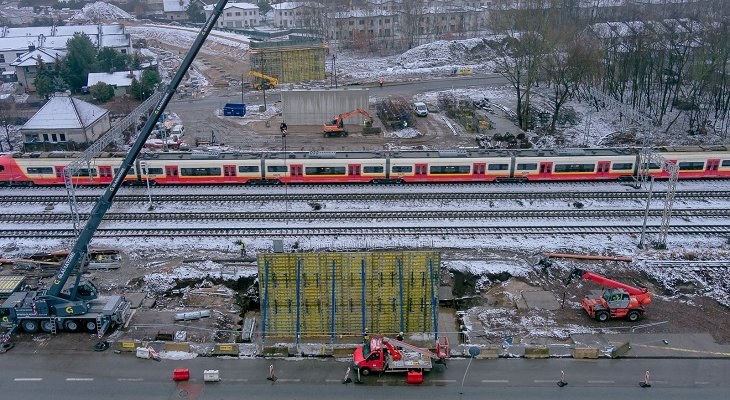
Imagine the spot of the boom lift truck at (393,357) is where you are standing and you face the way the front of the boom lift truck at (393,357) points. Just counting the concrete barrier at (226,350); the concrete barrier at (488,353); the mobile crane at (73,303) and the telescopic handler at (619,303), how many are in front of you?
2

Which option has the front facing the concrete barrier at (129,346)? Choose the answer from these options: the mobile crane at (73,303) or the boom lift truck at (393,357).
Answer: the boom lift truck at (393,357)

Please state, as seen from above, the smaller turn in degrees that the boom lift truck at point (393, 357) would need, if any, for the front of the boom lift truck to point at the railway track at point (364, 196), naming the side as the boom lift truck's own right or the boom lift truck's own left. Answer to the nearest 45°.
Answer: approximately 90° to the boom lift truck's own right

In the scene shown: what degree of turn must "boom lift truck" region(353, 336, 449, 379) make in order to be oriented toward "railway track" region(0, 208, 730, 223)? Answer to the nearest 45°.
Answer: approximately 90° to its right

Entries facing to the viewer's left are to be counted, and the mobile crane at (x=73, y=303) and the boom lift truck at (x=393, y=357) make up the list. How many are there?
2

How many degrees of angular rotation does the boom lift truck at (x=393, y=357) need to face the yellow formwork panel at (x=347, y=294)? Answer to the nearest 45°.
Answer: approximately 45° to its right

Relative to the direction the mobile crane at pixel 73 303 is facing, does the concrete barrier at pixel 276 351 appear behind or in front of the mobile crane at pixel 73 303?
behind

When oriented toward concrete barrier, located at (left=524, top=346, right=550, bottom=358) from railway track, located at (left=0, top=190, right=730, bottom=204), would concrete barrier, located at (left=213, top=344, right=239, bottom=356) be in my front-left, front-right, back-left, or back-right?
front-right

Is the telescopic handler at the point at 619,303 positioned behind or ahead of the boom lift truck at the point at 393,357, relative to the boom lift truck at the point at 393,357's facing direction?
behind

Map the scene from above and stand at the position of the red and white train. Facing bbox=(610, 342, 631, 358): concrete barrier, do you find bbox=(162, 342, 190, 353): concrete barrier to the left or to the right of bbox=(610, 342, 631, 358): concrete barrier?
right

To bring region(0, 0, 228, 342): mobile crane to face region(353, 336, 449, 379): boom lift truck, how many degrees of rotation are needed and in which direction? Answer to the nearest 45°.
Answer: approximately 135° to its left

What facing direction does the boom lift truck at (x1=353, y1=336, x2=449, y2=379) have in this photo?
to the viewer's left

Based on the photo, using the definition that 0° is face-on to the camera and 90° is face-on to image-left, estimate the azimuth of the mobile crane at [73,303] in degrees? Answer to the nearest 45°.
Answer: approximately 90°

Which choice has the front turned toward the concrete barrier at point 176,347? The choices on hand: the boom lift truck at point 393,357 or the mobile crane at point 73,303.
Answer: the boom lift truck at point 393,357

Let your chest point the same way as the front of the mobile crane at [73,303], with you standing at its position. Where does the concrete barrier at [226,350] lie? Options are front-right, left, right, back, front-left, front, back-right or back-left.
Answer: back-left

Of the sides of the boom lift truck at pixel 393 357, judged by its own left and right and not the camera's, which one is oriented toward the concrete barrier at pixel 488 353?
back
